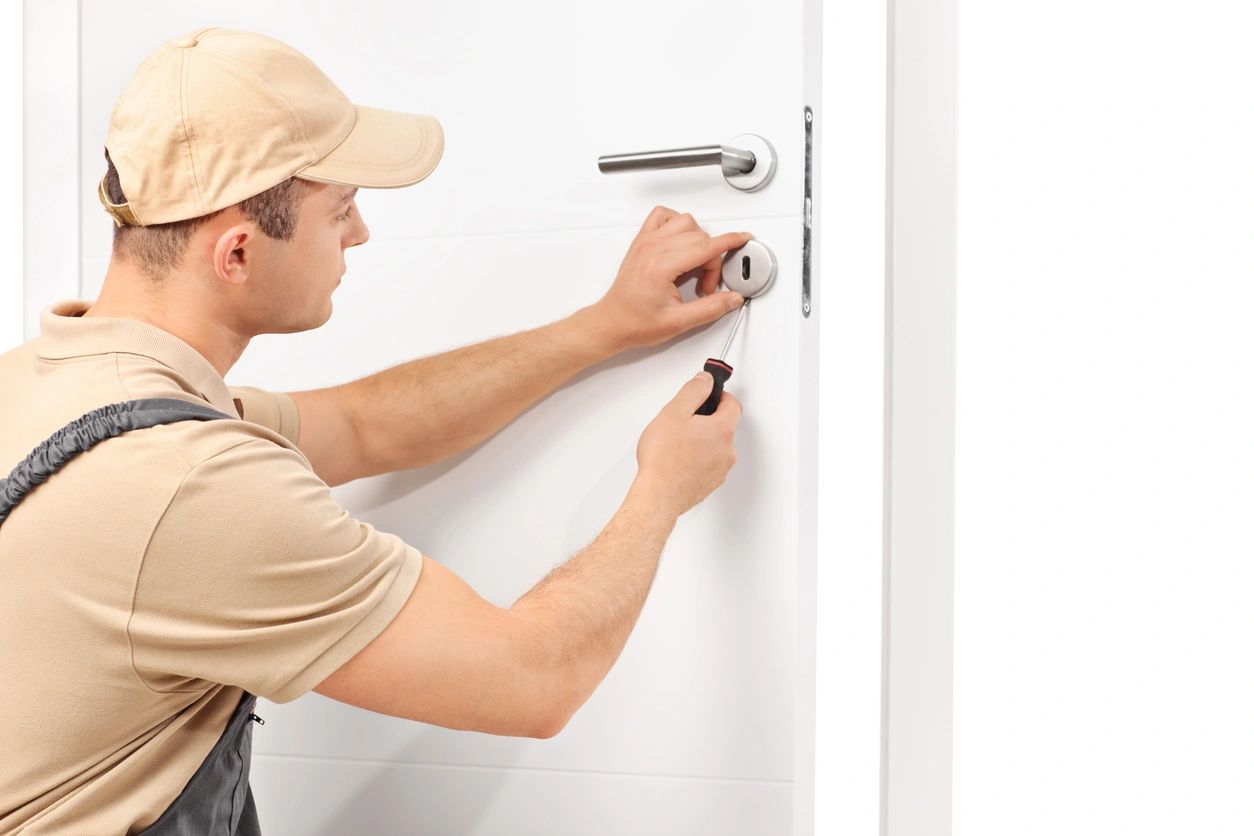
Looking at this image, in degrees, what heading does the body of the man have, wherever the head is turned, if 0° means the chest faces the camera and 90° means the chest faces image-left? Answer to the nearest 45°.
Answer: approximately 225°

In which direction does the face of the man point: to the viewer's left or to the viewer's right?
to the viewer's right
